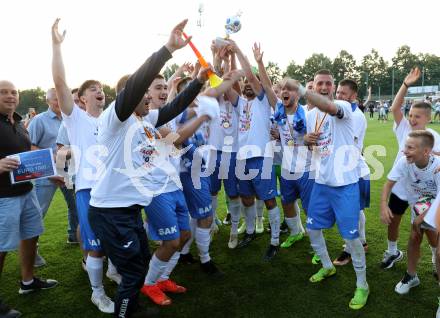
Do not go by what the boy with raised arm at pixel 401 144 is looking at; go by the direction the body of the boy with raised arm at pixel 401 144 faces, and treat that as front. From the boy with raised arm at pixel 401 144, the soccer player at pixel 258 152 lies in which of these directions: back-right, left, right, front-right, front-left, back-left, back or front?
front-right

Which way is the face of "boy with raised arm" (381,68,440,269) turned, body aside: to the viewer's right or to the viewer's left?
to the viewer's left

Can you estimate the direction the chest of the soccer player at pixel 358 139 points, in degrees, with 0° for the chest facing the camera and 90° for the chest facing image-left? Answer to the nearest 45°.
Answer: approximately 45°

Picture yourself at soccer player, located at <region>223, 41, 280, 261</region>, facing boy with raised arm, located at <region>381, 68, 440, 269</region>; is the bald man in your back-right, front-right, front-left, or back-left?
back-right

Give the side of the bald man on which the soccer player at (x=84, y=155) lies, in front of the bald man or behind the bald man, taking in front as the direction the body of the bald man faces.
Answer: in front

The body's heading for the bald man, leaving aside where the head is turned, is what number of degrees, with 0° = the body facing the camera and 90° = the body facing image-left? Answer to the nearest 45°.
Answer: approximately 315°

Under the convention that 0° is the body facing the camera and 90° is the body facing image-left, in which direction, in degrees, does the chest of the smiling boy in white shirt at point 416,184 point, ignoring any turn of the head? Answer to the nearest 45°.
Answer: approximately 45°

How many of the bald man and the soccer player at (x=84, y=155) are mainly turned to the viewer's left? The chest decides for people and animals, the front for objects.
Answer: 0

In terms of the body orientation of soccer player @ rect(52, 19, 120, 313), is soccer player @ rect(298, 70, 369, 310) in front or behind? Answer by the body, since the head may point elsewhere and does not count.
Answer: in front
